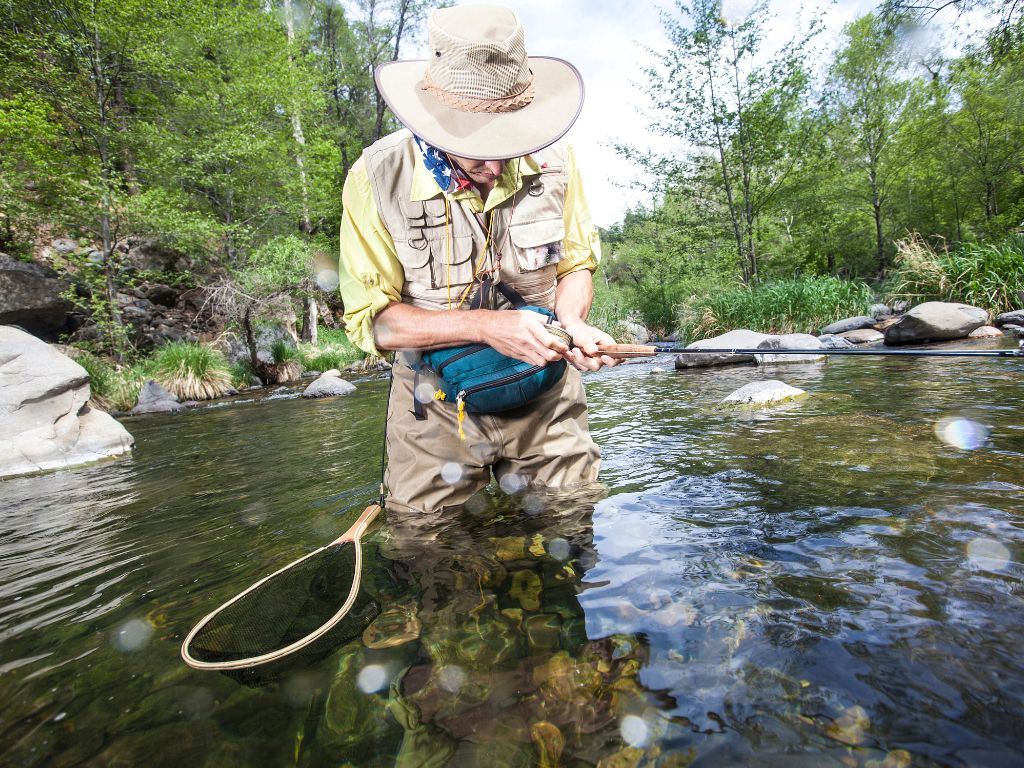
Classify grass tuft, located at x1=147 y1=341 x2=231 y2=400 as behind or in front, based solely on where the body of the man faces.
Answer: behind

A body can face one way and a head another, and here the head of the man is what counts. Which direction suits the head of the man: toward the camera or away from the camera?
toward the camera

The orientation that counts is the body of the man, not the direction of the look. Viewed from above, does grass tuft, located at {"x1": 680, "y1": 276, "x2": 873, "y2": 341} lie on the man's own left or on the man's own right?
on the man's own left

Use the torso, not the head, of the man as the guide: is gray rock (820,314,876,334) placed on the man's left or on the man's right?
on the man's left

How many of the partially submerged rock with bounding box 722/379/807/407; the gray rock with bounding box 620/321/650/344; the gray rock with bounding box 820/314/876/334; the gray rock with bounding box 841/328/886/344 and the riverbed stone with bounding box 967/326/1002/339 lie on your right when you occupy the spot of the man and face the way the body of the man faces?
0

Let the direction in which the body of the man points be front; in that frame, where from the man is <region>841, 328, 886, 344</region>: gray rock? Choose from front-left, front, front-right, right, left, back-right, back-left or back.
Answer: left

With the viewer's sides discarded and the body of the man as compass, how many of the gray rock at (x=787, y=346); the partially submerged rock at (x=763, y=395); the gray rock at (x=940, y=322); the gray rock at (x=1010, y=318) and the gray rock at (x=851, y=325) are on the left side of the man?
5

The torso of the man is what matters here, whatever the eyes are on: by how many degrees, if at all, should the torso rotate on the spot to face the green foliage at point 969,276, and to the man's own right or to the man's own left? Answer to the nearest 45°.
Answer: approximately 90° to the man's own left

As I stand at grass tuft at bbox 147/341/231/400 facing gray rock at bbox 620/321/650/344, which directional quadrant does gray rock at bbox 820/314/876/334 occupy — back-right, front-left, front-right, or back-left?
front-right

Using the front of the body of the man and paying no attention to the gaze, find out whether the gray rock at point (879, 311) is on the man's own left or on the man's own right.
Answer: on the man's own left

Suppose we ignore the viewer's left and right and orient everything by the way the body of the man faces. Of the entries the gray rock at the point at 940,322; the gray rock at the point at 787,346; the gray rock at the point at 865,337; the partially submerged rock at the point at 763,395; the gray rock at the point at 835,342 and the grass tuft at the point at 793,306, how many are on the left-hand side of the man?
6

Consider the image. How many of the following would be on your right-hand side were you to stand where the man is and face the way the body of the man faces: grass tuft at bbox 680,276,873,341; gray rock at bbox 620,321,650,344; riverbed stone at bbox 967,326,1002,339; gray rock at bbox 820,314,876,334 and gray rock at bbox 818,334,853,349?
0

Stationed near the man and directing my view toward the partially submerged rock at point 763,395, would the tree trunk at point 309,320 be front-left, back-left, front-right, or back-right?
front-left

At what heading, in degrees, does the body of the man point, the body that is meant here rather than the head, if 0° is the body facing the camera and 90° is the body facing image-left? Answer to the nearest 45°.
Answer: approximately 315°

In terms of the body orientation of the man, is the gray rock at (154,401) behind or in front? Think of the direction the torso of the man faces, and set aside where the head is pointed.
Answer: behind

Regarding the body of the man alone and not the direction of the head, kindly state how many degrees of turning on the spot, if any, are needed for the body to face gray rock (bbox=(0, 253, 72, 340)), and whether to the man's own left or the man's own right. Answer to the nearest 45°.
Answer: approximately 180°

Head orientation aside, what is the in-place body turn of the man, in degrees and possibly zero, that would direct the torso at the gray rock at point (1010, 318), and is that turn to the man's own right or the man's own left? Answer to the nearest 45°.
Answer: approximately 90° to the man's own left
